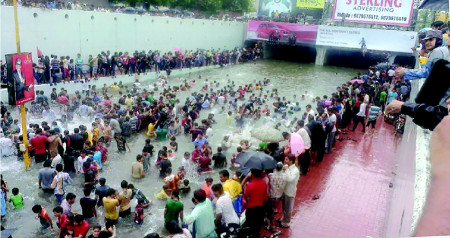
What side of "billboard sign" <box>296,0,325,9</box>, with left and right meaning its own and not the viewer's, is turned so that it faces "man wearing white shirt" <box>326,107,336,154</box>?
front

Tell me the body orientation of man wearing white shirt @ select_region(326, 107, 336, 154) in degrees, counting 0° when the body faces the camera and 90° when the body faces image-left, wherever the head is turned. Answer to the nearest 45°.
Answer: approximately 90°

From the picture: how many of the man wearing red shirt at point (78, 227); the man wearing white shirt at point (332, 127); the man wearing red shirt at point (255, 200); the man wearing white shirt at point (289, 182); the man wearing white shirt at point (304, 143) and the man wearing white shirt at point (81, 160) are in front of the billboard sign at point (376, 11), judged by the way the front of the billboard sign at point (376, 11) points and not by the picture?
6

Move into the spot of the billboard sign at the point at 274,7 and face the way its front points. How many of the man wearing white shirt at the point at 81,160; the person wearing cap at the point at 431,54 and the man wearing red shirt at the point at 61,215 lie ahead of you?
3

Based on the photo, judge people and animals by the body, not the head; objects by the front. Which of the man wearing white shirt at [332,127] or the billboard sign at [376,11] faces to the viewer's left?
the man wearing white shirt

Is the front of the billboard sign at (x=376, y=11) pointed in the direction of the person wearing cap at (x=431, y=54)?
yes

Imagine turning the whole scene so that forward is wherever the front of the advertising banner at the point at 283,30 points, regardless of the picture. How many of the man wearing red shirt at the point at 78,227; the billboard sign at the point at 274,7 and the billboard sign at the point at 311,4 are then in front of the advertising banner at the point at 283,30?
1

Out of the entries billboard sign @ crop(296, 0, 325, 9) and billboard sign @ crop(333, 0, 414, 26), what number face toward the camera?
2

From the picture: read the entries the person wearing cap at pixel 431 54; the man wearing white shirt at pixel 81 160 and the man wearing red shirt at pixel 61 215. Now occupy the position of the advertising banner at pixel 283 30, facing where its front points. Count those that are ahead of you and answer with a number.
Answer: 3

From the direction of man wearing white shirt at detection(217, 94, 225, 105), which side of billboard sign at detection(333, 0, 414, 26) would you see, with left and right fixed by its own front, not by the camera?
front

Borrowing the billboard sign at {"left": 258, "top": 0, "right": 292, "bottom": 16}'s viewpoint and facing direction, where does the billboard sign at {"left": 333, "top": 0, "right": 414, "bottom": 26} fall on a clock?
the billboard sign at {"left": 333, "top": 0, "right": 414, "bottom": 26} is roughly at 10 o'clock from the billboard sign at {"left": 258, "top": 0, "right": 292, "bottom": 16}.

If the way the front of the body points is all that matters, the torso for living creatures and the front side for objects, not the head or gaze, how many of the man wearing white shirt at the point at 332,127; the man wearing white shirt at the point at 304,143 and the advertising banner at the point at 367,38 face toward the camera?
1
